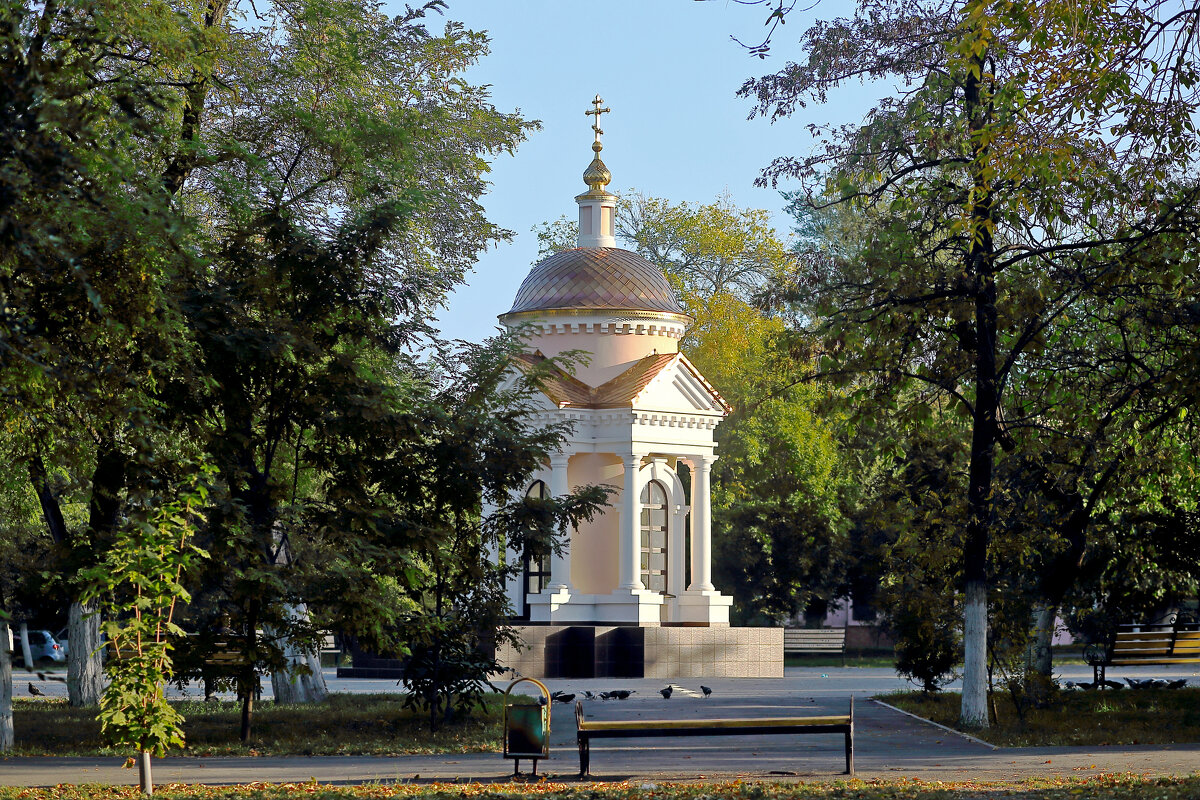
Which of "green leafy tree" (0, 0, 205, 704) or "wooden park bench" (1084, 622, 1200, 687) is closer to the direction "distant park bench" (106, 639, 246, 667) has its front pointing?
the green leafy tree

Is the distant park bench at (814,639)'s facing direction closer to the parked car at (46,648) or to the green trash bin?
the green trash bin

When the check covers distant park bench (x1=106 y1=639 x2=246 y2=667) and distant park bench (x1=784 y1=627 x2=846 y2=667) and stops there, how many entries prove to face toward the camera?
2
